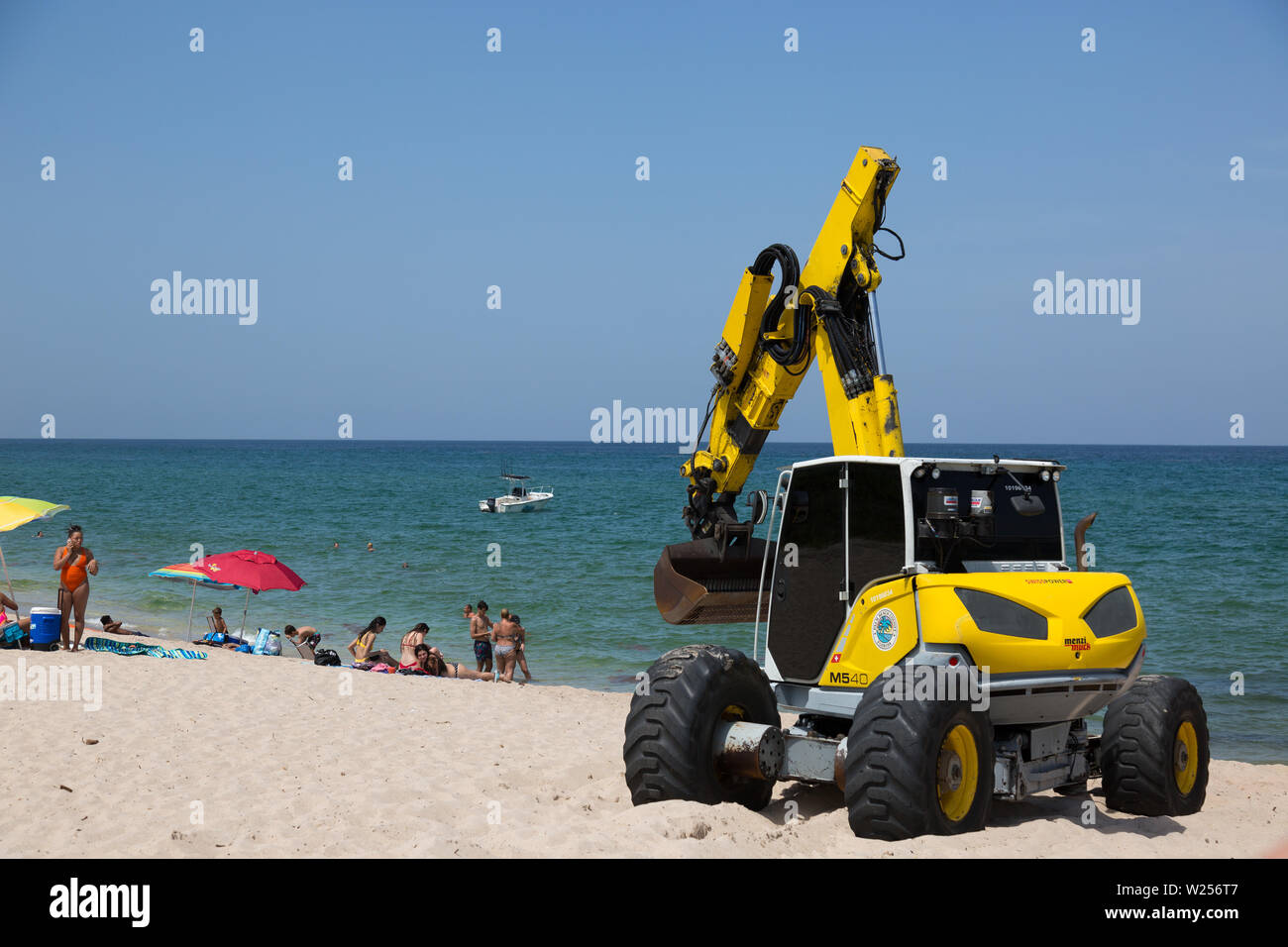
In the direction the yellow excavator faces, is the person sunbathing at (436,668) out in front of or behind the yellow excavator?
in front

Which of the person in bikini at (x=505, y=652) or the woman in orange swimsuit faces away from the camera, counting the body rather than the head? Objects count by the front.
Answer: the person in bikini

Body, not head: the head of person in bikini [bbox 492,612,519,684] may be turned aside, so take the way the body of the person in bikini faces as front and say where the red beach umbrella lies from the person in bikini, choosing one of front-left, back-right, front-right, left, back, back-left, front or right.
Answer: left

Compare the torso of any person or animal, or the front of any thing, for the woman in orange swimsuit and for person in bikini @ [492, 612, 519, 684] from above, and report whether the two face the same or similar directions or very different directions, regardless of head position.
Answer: very different directions

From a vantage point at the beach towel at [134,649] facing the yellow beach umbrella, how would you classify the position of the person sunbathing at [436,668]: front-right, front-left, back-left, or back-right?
back-right

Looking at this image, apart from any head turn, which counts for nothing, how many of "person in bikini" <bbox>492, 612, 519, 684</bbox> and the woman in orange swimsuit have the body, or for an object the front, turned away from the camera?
1

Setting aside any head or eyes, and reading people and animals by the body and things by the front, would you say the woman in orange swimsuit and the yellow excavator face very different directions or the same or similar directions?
very different directions

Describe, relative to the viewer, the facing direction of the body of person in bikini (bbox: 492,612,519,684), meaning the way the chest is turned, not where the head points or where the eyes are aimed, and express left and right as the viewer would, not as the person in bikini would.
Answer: facing away from the viewer

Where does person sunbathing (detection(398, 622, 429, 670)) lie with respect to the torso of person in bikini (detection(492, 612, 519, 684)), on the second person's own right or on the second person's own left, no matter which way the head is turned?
on the second person's own left
